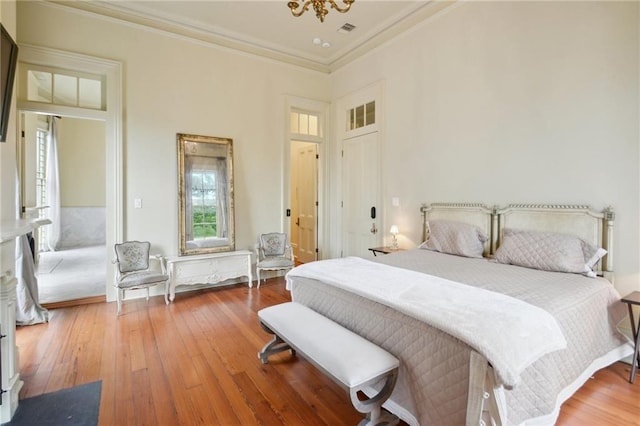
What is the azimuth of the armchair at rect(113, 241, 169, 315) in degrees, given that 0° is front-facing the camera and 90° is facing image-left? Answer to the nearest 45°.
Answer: approximately 315°

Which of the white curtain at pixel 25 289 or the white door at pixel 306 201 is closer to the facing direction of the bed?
the white curtain

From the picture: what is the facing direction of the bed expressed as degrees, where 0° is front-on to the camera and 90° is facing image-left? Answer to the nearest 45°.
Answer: approximately 45°
